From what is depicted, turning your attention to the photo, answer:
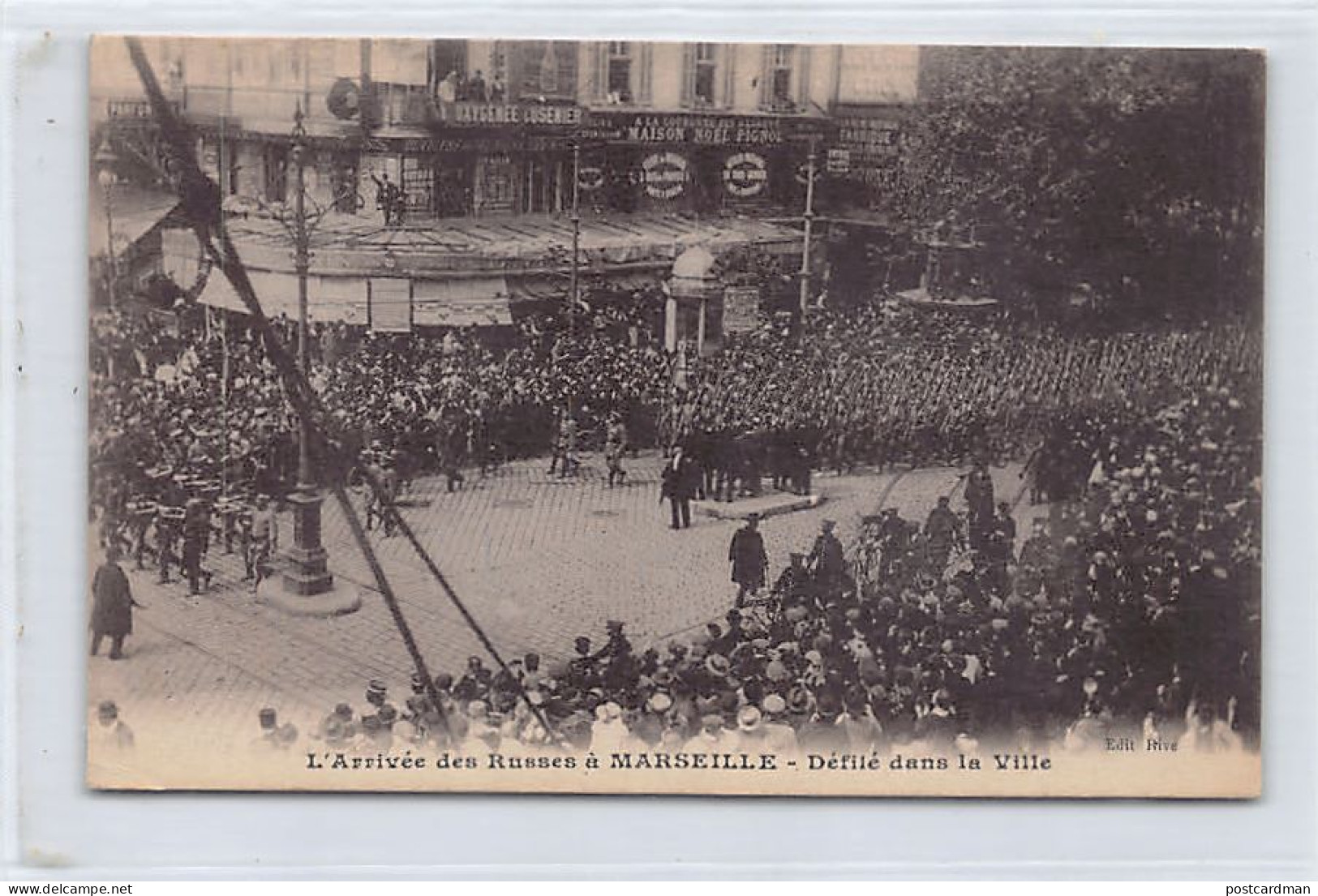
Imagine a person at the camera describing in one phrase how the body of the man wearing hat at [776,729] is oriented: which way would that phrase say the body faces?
away from the camera

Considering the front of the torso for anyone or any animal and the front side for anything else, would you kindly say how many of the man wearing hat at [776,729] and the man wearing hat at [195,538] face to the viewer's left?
1

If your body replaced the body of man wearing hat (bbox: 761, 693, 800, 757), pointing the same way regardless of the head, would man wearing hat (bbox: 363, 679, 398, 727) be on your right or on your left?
on your left

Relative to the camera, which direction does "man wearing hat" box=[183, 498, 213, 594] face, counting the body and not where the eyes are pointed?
to the viewer's left

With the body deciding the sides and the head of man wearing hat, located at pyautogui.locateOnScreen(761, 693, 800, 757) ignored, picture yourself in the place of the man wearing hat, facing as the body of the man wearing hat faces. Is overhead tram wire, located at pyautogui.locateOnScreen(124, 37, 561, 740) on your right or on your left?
on your left

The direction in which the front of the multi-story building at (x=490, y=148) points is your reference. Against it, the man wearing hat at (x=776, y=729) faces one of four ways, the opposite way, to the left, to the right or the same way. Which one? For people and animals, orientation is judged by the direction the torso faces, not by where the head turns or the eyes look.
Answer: the opposite way

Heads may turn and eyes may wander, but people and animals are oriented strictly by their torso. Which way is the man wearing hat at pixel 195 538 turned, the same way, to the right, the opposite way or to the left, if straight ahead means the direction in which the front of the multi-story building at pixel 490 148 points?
to the right

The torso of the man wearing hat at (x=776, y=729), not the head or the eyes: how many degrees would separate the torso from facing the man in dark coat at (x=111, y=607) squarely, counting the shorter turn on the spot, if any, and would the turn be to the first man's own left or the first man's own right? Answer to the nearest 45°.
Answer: approximately 90° to the first man's own left

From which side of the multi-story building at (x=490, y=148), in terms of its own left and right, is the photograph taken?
front

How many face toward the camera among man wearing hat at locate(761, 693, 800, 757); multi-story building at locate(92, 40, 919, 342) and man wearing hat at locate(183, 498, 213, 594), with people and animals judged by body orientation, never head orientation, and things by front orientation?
1
